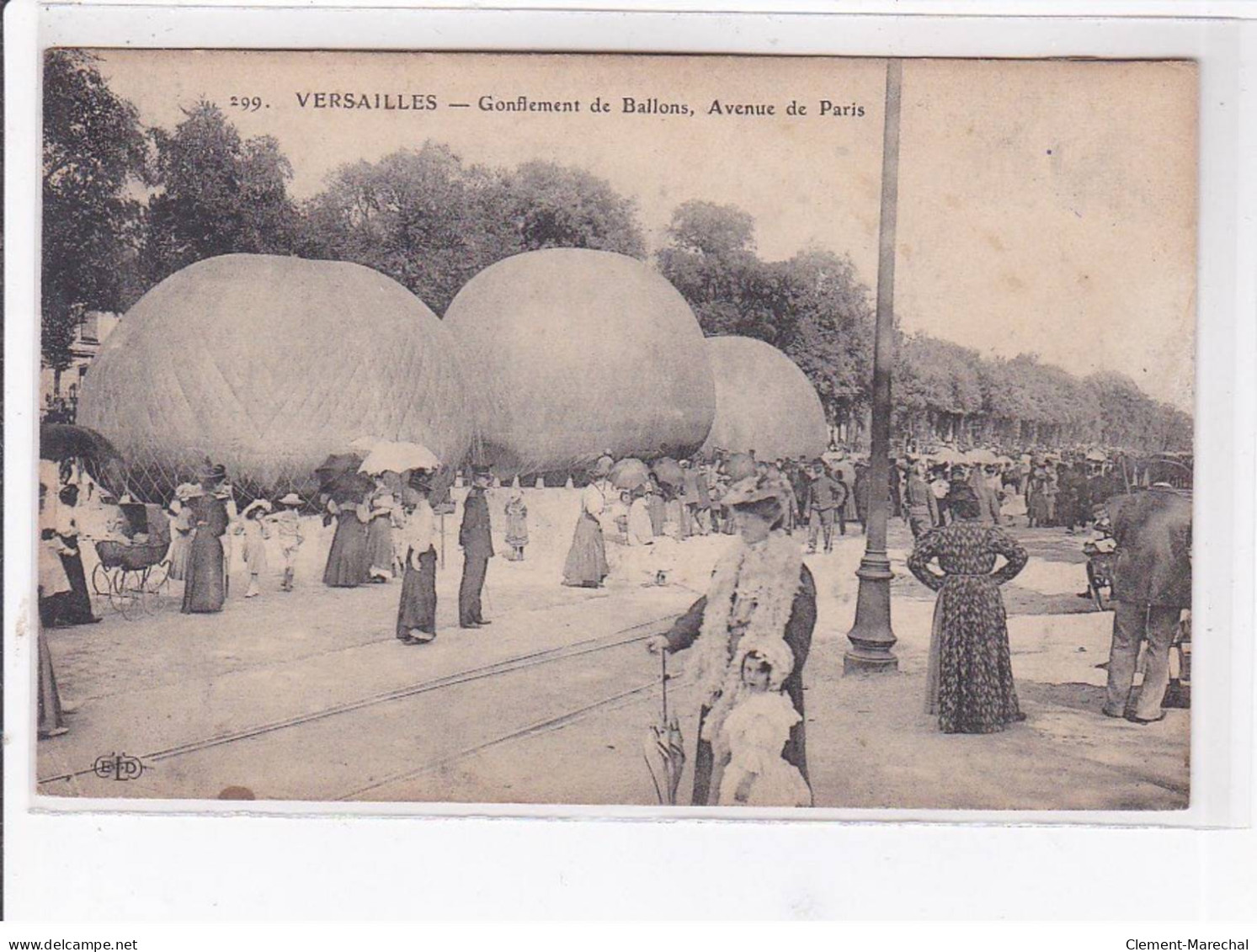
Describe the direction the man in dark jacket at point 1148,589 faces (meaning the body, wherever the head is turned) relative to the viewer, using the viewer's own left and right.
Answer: facing away from the viewer

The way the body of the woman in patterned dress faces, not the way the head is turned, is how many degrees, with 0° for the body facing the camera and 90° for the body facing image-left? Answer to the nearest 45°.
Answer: approximately 180°

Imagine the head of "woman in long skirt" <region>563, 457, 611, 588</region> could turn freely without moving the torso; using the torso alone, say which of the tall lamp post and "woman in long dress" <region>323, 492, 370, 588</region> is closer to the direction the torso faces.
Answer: the tall lamp post
